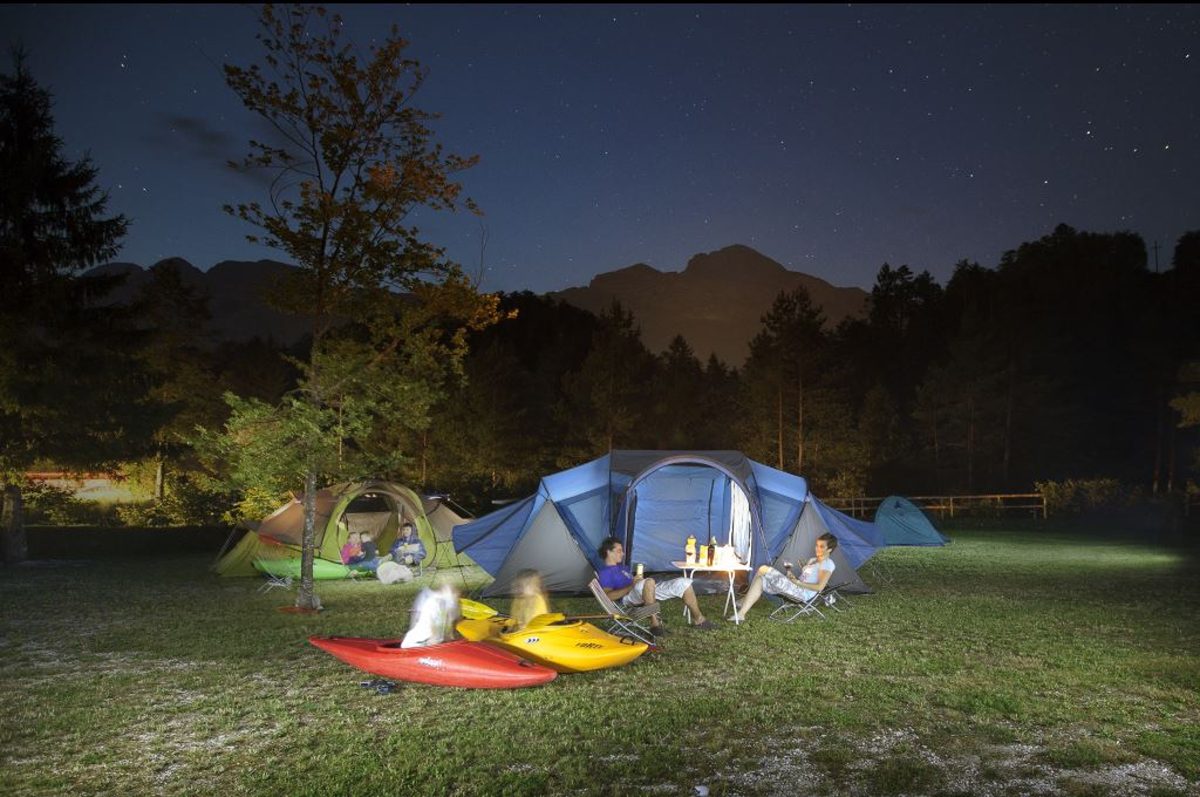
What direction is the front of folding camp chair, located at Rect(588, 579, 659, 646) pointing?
to the viewer's right

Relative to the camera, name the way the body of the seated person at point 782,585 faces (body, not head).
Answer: to the viewer's left

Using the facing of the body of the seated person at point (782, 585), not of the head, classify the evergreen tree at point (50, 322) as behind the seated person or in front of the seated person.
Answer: in front

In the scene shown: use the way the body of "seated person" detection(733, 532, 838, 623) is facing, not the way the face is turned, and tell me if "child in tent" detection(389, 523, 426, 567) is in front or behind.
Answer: in front

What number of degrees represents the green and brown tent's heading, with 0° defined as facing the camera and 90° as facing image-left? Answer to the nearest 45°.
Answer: approximately 0°

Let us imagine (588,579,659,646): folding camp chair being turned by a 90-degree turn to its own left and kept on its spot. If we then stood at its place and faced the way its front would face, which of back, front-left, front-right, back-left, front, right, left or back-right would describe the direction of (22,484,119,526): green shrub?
front-left

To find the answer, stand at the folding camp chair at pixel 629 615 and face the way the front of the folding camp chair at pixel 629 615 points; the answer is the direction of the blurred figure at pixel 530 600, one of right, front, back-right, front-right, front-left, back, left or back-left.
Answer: back-right

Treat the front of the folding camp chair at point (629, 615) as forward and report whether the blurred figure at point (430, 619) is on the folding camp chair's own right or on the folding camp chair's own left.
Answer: on the folding camp chair's own right

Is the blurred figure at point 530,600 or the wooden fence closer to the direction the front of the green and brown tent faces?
the blurred figure

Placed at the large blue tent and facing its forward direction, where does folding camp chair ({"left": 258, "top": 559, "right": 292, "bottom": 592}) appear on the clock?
The folding camp chair is roughly at 3 o'clock from the large blue tent.

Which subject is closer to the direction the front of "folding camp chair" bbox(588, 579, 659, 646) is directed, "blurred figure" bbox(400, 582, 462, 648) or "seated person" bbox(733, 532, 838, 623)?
the seated person

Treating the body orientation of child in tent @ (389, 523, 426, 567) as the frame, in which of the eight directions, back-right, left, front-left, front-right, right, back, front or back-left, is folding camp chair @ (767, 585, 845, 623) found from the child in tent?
front-left

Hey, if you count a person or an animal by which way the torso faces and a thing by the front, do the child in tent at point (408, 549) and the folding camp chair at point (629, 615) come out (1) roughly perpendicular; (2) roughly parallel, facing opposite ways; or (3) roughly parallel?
roughly perpendicular
